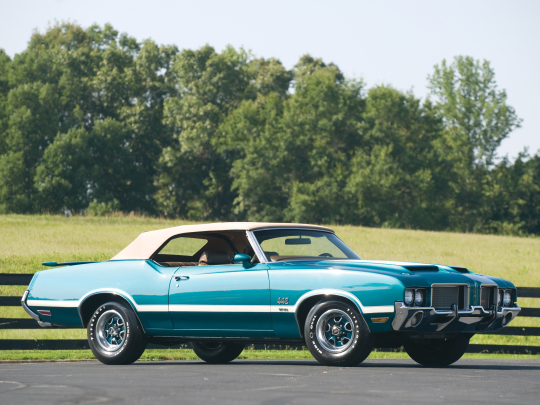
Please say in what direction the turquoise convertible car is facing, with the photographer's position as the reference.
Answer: facing the viewer and to the right of the viewer
